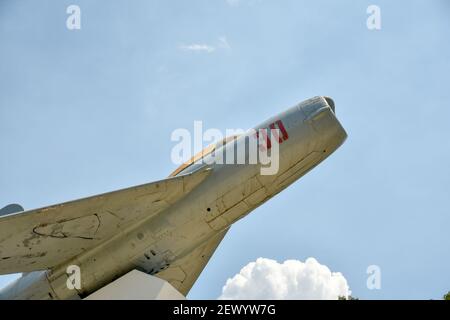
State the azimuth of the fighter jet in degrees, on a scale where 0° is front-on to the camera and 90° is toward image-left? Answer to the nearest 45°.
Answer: approximately 270°
